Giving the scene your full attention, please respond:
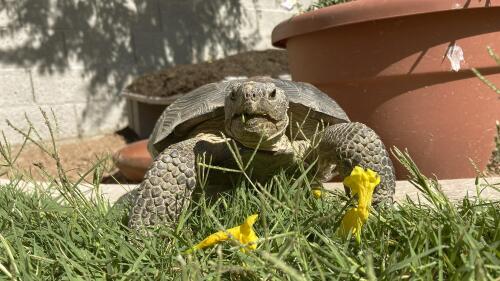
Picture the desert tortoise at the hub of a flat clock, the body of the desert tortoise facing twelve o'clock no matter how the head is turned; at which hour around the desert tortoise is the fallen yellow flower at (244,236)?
The fallen yellow flower is roughly at 12 o'clock from the desert tortoise.

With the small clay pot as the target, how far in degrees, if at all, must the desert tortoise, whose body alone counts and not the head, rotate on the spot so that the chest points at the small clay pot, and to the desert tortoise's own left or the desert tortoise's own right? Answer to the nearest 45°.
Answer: approximately 135° to the desert tortoise's own right

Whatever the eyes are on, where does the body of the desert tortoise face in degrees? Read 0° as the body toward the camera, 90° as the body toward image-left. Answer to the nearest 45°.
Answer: approximately 0°

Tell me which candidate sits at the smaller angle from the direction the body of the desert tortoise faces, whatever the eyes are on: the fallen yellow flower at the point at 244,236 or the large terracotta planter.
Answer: the fallen yellow flower

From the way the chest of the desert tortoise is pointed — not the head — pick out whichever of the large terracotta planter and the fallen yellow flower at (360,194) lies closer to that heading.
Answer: the fallen yellow flower

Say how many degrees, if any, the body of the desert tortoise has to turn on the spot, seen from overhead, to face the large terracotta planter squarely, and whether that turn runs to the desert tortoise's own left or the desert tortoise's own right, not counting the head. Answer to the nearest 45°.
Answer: approximately 135° to the desert tortoise's own left
